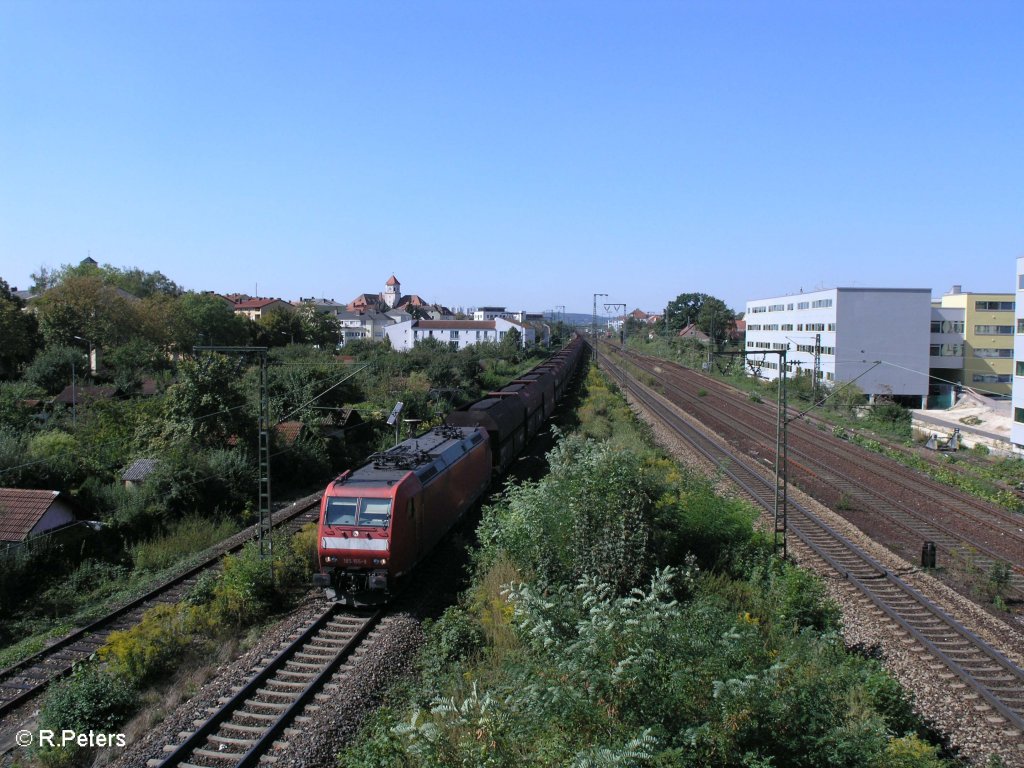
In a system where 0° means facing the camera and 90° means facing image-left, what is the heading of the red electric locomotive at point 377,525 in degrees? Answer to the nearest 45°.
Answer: approximately 45°

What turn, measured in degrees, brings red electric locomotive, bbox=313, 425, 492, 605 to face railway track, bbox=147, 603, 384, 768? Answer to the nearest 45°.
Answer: approximately 45° to its left

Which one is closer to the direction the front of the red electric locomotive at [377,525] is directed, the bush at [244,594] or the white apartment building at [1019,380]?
the bush

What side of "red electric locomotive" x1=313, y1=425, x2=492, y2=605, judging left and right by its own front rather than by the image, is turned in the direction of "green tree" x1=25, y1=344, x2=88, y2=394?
right

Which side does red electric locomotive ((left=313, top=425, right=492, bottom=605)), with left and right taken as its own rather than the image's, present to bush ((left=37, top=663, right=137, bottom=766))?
front

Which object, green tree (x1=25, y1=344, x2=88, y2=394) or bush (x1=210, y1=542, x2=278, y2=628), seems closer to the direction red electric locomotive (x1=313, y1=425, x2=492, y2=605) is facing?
the bush

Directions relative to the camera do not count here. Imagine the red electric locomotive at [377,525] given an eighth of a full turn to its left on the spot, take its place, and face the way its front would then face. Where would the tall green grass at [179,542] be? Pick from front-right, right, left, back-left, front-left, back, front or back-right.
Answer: back-right

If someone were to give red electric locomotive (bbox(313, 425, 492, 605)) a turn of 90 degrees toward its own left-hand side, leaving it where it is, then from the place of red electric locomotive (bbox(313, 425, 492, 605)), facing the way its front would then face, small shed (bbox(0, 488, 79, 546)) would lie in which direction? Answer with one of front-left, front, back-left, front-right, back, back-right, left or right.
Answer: back

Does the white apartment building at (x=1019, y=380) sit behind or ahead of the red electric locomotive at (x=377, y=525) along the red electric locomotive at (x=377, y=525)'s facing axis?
behind

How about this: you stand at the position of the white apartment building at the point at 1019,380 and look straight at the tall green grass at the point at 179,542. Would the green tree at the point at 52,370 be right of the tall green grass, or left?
right

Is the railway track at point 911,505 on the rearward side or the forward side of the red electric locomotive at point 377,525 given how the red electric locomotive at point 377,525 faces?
on the rearward side
